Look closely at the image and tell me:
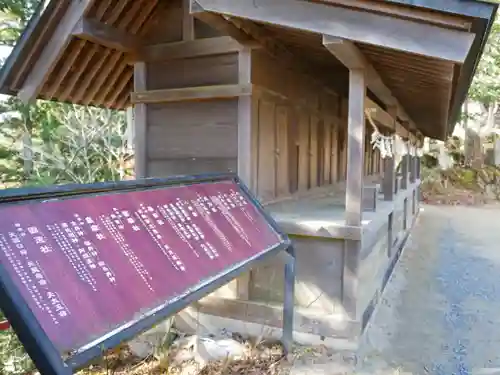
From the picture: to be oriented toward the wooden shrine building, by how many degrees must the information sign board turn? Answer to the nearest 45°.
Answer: approximately 90° to its left

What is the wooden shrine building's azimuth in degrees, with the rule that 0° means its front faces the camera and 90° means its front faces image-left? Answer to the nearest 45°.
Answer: approximately 270°

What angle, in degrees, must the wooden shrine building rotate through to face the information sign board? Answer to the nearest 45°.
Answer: approximately 90° to its right

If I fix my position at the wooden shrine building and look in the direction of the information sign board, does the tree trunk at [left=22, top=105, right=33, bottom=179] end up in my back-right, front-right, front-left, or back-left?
back-right

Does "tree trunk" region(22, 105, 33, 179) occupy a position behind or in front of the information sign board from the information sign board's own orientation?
behind

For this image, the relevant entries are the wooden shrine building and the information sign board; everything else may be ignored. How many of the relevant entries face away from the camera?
0
